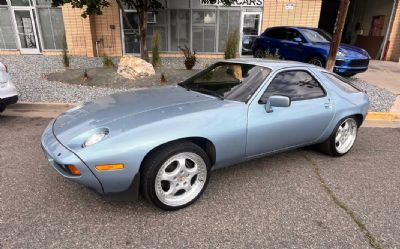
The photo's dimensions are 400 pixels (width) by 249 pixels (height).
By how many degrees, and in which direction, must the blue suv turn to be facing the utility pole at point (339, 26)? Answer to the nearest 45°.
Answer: approximately 45° to its right

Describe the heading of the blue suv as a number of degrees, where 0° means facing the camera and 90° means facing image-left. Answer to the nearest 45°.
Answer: approximately 315°

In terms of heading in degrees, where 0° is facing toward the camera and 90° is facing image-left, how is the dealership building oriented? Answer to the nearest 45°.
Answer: approximately 0°

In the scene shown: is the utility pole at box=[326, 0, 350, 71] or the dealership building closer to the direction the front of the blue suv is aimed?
the utility pole

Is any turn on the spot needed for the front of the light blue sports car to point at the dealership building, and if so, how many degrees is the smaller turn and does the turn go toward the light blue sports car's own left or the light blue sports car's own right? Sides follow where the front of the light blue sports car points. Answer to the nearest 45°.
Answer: approximately 135° to the light blue sports car's own right

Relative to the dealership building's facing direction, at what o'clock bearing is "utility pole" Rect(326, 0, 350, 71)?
The utility pole is roughly at 11 o'clock from the dealership building.

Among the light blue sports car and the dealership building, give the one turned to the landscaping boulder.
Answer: the dealership building
